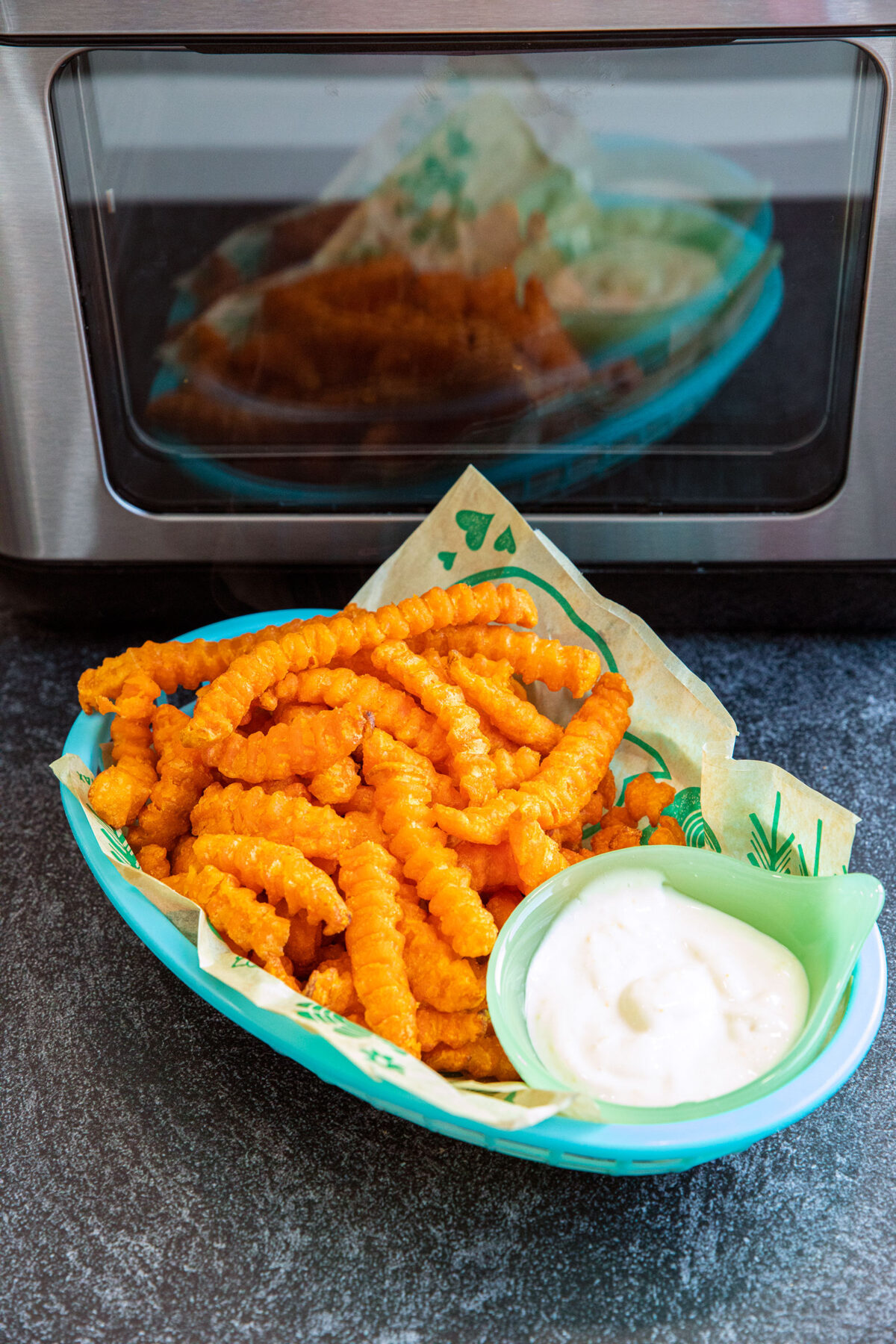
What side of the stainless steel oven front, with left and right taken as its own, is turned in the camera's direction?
front
